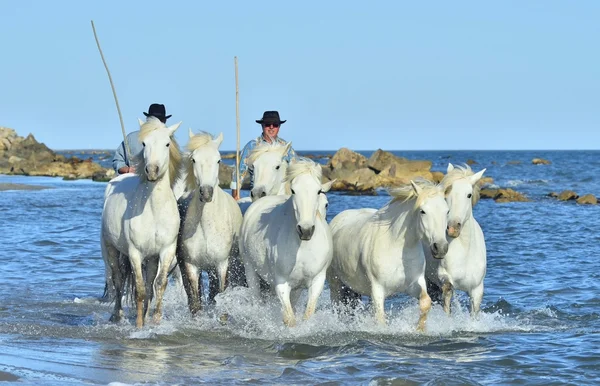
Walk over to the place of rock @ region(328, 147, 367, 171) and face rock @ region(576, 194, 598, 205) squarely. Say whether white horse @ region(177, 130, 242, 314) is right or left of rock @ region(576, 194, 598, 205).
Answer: right

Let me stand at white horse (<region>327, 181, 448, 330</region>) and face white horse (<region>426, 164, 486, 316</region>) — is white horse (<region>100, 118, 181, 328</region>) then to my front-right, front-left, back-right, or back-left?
back-left

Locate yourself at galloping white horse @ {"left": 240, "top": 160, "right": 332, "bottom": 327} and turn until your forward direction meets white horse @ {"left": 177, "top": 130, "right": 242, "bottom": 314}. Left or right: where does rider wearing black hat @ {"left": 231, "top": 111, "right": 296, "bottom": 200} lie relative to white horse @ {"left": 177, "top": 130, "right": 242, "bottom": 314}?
right

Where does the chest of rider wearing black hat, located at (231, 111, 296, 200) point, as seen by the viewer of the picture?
toward the camera

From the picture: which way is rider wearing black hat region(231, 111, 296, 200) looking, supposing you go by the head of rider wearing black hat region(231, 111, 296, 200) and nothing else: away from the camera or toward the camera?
toward the camera

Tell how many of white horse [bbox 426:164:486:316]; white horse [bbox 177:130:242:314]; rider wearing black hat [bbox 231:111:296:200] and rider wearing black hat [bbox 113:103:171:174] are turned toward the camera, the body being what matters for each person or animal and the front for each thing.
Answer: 4

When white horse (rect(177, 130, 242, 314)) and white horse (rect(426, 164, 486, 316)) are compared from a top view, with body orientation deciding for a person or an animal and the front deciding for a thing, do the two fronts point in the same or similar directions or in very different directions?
same or similar directions

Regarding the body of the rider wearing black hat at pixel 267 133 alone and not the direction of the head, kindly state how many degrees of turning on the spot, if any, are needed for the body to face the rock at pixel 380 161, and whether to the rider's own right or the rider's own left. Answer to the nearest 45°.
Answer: approximately 180°

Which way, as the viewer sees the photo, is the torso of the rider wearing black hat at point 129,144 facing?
toward the camera

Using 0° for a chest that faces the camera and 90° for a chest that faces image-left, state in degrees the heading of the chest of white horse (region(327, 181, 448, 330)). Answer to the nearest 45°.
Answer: approximately 315°

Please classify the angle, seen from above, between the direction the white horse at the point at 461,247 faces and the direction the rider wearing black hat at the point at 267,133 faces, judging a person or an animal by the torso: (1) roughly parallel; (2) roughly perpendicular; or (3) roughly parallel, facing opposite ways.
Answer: roughly parallel

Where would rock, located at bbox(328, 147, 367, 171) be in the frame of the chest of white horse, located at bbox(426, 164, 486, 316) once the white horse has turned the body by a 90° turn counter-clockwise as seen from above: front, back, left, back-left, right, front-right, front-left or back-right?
left

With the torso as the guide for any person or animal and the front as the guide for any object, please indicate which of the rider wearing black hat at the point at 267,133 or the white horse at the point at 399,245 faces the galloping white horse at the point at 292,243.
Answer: the rider wearing black hat

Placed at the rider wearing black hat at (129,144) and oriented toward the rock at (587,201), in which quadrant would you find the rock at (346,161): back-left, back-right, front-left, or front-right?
front-left

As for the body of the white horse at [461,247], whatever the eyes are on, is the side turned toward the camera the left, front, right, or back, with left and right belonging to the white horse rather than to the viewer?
front

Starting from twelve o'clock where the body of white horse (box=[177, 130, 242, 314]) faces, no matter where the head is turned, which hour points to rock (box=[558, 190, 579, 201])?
The rock is roughly at 7 o'clock from the white horse.
